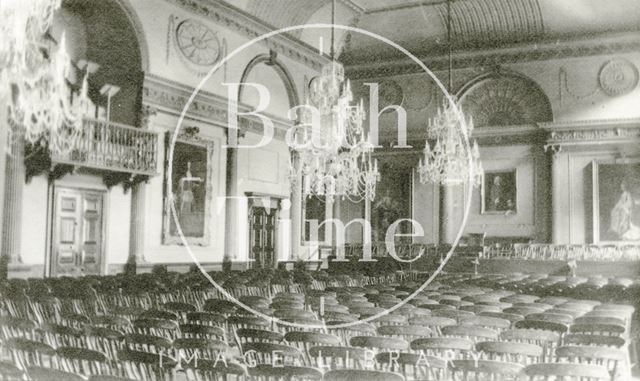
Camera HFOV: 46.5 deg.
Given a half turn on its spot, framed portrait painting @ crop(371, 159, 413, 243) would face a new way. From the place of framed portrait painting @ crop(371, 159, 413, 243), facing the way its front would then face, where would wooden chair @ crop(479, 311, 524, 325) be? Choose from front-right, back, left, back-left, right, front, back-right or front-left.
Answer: back

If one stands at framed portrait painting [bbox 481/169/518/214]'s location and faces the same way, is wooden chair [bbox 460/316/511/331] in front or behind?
in front

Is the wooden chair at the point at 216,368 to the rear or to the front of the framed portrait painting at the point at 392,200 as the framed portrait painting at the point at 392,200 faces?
to the front

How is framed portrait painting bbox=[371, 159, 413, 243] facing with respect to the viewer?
toward the camera

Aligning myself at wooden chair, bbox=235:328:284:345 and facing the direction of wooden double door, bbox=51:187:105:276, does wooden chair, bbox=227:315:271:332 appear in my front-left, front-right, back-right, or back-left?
front-right

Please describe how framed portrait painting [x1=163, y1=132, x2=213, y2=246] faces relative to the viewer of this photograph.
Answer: facing the viewer and to the right of the viewer

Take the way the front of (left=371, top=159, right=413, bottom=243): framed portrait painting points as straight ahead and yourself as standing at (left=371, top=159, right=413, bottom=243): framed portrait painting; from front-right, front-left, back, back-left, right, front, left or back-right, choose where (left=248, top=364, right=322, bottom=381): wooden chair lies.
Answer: front

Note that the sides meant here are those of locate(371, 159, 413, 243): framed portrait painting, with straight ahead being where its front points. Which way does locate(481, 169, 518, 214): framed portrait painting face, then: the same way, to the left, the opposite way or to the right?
the same way

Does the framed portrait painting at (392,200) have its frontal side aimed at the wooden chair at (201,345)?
yes

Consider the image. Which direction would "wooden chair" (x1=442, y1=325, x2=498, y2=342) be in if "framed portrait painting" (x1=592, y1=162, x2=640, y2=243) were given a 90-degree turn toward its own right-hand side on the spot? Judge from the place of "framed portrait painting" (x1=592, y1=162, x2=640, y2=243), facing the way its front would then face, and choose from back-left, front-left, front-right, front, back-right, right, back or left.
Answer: left

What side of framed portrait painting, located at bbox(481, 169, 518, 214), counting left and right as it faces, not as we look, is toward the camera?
front

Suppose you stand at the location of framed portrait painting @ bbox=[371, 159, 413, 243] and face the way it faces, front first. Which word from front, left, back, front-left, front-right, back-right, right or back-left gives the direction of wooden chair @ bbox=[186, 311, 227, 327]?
front

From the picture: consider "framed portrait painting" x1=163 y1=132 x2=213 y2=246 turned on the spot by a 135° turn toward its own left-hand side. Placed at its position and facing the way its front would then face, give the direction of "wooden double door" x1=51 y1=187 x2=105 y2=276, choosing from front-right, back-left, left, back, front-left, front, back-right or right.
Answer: back-left

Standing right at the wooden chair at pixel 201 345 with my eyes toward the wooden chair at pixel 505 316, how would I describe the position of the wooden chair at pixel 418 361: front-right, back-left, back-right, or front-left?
front-right

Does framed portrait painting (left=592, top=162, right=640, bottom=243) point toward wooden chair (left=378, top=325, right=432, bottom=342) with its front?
yes
